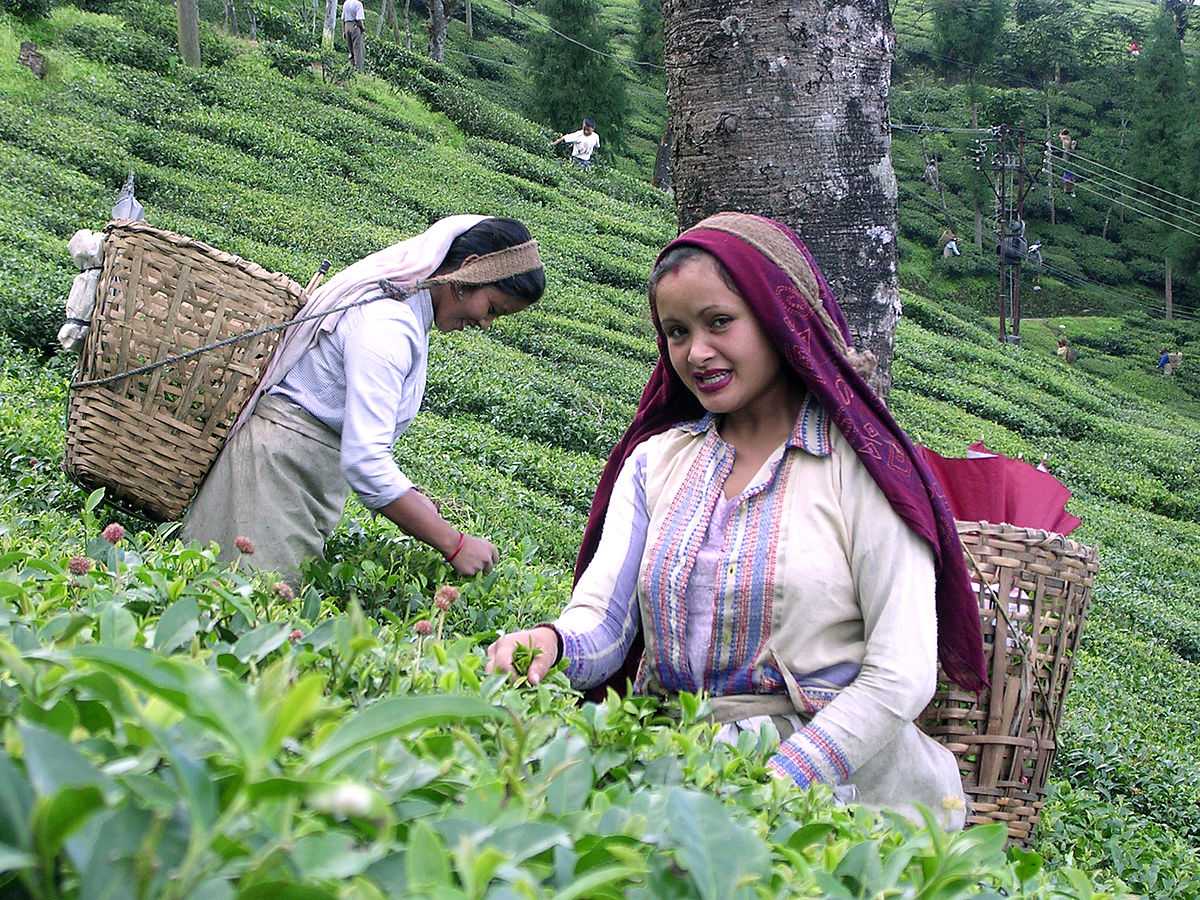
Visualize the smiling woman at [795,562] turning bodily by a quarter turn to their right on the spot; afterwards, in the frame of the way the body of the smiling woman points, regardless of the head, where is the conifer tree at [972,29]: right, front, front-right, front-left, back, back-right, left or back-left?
front-right

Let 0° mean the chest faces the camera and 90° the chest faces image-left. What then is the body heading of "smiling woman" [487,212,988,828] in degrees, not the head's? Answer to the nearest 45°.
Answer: approximately 45°

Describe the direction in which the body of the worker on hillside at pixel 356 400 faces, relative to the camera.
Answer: to the viewer's right

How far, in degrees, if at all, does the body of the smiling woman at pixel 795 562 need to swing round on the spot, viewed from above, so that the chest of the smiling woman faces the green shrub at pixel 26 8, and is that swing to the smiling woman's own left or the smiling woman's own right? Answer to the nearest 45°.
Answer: approximately 90° to the smiling woman's own right

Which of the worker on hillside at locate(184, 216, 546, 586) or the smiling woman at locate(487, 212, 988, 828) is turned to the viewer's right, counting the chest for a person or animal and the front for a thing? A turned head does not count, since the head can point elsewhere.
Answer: the worker on hillside

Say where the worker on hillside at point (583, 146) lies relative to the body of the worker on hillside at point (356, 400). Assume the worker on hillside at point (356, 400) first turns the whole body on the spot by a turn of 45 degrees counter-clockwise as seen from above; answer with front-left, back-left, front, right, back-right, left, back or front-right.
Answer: front-left

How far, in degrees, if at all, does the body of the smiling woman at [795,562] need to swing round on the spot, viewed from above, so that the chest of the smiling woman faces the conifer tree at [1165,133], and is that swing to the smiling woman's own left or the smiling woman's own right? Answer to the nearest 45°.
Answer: approximately 135° to the smiling woman's own right

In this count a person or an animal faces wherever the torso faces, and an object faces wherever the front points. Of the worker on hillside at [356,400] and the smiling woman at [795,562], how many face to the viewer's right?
1

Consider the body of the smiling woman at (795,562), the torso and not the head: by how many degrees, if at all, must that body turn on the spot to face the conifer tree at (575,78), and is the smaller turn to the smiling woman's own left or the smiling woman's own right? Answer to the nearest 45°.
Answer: approximately 135° to the smiling woman's own right

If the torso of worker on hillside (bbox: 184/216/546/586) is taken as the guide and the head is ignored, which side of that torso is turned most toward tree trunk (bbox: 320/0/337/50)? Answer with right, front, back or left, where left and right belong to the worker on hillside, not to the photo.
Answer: left

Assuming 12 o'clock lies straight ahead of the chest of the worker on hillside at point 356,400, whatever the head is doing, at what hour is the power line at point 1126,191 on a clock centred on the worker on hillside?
The power line is roughly at 10 o'clock from the worker on hillside.

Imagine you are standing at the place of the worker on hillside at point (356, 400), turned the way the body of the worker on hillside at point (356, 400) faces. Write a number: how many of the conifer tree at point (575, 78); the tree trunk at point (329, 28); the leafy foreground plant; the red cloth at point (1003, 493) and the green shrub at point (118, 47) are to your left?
3
